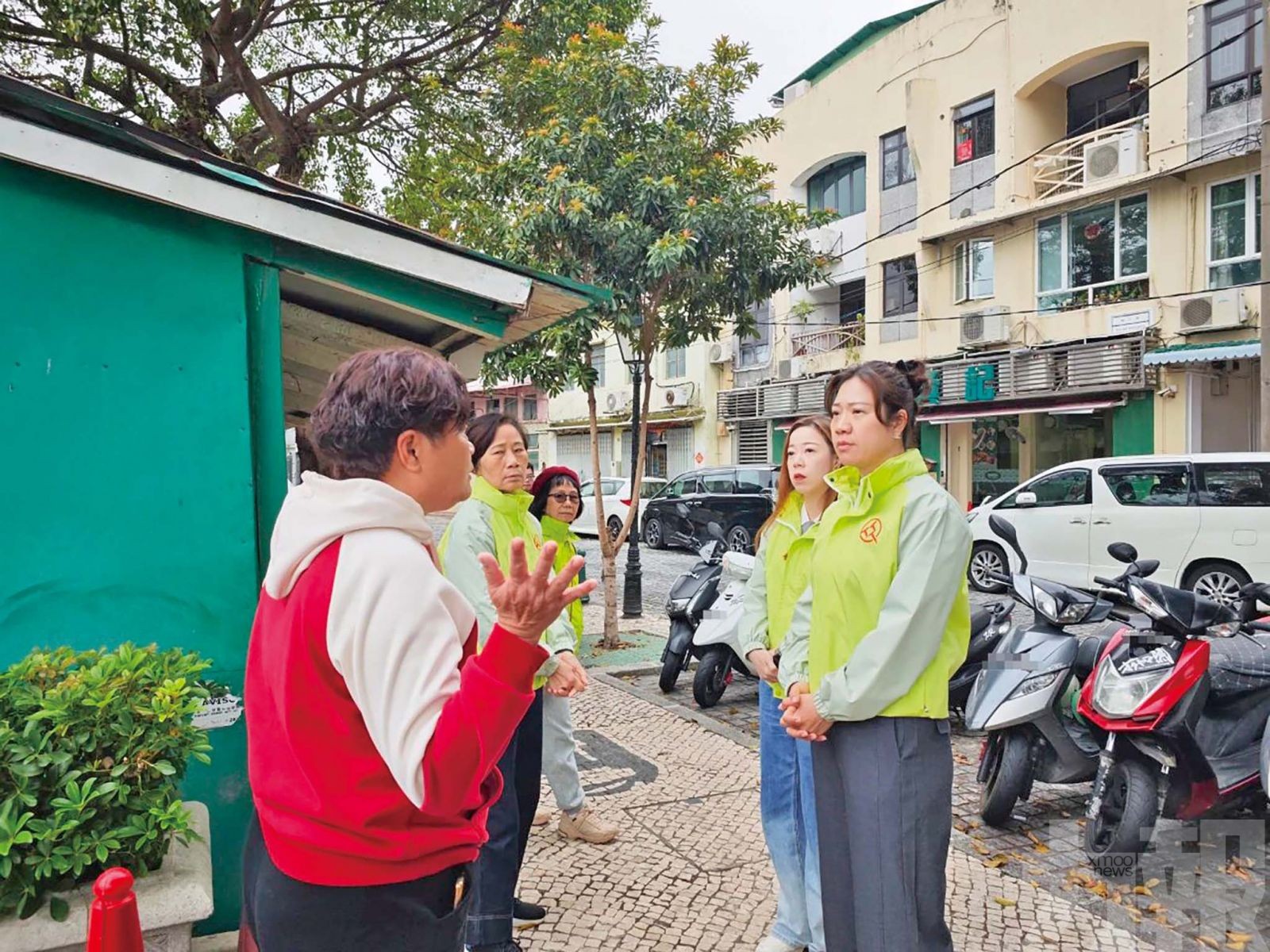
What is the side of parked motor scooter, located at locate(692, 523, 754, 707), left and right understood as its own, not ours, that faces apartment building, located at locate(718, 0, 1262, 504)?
back

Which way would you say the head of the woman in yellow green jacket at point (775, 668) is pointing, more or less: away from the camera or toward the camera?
toward the camera

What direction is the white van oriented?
to the viewer's left

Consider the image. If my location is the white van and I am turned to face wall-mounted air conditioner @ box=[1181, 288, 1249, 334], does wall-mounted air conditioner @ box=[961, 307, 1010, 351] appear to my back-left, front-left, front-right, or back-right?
front-left

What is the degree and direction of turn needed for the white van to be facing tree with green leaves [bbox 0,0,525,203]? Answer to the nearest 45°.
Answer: approximately 45° to its left

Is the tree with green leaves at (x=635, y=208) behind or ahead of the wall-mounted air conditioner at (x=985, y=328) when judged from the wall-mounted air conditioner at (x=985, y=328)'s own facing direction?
ahead

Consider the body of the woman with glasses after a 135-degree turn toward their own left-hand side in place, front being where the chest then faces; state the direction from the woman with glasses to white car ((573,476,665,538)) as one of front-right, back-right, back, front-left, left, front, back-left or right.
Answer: front

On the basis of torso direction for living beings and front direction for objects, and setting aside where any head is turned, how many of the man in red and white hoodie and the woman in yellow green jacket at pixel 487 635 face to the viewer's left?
0

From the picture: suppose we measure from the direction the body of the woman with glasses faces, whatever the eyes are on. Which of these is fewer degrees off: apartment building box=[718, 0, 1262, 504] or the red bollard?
the red bollard

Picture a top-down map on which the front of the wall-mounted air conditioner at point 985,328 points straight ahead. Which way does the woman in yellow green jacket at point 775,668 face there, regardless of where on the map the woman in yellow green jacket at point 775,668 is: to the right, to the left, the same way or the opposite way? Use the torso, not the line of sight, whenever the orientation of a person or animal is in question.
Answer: the same way

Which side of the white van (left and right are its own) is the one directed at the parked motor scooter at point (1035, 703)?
left

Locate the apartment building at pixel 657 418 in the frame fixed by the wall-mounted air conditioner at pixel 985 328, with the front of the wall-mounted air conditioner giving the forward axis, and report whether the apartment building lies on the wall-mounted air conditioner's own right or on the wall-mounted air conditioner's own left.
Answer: on the wall-mounted air conditioner's own right

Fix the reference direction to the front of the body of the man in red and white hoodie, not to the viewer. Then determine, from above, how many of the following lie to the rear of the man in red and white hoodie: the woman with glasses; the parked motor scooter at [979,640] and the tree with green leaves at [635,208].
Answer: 0

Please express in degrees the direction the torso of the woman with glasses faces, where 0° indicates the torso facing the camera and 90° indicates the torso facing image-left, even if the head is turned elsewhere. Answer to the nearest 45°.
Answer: approximately 315°

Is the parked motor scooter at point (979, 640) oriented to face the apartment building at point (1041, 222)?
no
